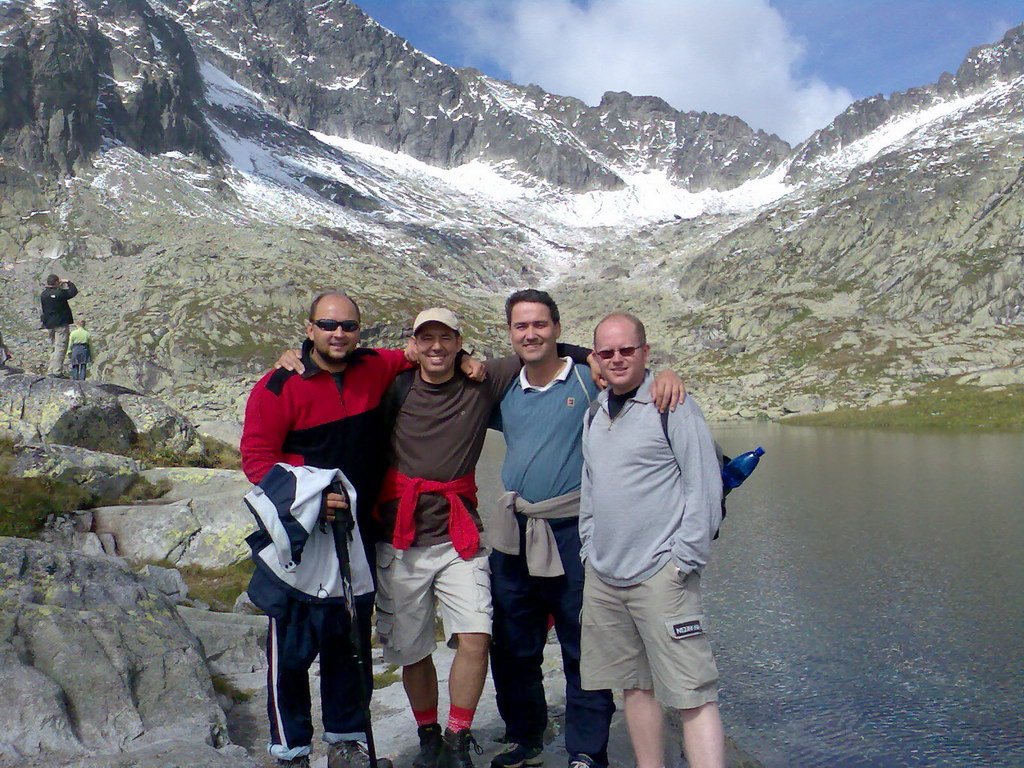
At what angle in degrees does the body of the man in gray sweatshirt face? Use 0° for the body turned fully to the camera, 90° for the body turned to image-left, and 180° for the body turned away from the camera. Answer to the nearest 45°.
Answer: approximately 45°

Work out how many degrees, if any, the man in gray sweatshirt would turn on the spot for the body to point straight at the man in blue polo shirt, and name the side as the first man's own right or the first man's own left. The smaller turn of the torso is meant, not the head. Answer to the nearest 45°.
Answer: approximately 90° to the first man's own right

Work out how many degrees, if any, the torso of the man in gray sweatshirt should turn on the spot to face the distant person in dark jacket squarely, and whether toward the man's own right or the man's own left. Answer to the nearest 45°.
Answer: approximately 90° to the man's own right

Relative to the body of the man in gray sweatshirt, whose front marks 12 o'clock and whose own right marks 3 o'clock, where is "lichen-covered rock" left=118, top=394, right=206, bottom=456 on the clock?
The lichen-covered rock is roughly at 3 o'clock from the man in gray sweatshirt.

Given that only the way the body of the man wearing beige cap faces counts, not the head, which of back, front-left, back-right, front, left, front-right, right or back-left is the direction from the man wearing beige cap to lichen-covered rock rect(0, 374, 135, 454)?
back-right

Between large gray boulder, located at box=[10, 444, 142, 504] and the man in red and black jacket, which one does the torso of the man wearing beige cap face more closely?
the man in red and black jacket
